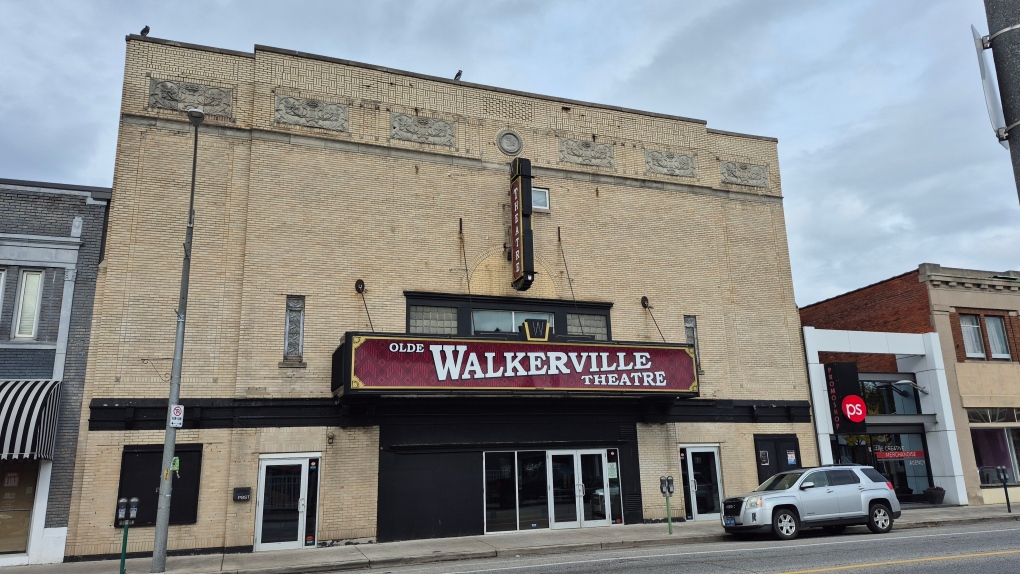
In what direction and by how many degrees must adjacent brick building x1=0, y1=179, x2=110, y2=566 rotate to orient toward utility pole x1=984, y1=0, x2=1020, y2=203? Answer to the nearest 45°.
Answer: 0° — it already faces it

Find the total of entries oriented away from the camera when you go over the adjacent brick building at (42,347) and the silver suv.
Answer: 0

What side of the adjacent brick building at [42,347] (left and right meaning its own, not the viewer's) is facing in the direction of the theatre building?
left

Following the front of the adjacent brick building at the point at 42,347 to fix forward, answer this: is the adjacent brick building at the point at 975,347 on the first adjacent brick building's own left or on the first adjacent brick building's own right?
on the first adjacent brick building's own left

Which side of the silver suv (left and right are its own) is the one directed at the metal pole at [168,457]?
front

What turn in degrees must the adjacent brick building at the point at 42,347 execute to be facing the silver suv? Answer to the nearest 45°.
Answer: approximately 45° to its left

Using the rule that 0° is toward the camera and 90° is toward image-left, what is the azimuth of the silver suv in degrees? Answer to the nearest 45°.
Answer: approximately 45°

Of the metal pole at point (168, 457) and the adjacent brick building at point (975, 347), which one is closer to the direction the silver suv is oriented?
the metal pole

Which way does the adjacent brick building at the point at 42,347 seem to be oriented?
toward the camera

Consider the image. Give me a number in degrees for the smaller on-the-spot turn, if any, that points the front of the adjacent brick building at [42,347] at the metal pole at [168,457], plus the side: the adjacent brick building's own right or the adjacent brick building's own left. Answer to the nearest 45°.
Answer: approximately 45° to the adjacent brick building's own left

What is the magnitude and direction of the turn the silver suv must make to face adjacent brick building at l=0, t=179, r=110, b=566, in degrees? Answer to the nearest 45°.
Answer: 0° — it already faces it

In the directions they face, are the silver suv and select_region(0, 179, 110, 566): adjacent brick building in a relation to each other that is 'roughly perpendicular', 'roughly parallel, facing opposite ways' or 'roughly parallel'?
roughly perpendicular

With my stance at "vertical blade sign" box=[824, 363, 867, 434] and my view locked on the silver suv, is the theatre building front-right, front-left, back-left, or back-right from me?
front-right
